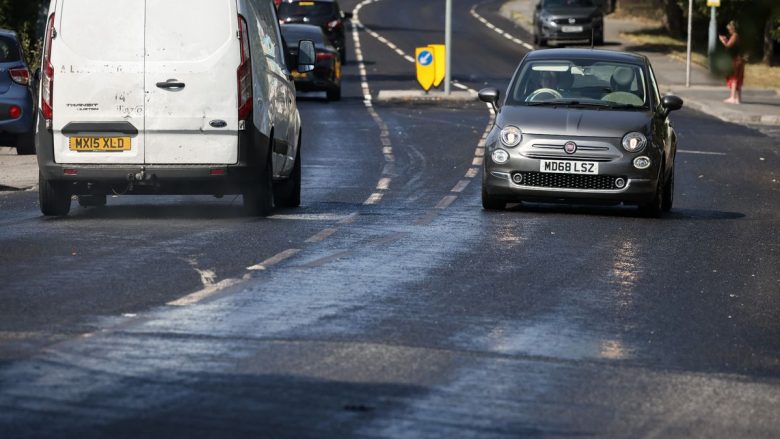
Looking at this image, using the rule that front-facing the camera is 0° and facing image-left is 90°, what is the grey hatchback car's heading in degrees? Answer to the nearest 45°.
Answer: approximately 0°

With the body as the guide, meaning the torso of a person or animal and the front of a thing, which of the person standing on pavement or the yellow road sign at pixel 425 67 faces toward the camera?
the yellow road sign

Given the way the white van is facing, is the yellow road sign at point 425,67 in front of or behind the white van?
in front

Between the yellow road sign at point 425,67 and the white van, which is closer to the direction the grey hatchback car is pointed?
the white van

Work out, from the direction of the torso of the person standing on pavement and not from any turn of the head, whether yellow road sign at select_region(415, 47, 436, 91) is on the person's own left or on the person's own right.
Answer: on the person's own right

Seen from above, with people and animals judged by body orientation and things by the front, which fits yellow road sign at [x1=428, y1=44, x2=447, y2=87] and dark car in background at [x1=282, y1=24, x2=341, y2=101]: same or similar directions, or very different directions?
very different directions

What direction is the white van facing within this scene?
away from the camera

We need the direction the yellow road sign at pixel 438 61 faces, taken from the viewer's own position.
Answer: facing the viewer

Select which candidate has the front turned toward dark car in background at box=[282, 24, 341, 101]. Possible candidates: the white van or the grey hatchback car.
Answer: the white van

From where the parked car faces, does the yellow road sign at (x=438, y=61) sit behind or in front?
in front

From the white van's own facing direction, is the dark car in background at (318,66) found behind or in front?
in front

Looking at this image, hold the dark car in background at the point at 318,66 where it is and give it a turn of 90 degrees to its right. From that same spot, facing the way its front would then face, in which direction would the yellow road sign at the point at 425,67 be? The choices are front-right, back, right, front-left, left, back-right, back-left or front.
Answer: front-left

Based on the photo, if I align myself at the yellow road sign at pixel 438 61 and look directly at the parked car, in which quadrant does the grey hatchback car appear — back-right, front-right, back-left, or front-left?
front-left

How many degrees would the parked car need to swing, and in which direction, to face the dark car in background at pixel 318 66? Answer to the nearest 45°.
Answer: approximately 45° to its right

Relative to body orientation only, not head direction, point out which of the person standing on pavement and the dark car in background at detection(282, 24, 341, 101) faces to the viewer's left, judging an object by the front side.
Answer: the person standing on pavement

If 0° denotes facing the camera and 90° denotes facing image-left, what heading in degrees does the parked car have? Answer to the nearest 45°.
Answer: approximately 180°
